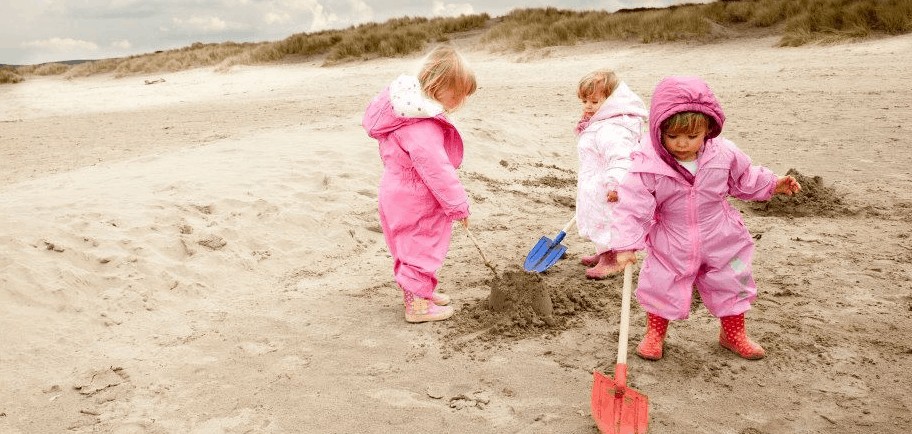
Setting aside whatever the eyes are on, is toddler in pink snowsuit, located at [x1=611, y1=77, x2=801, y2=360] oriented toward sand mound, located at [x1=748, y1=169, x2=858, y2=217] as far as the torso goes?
no

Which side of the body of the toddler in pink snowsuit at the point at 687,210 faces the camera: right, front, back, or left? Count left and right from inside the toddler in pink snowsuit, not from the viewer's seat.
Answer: front

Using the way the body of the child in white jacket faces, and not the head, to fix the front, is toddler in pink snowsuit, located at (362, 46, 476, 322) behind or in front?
in front

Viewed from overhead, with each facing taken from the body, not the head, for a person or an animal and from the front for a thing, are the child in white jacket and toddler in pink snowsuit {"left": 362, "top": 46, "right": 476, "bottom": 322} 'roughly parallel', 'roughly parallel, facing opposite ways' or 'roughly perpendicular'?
roughly parallel, facing opposite ways

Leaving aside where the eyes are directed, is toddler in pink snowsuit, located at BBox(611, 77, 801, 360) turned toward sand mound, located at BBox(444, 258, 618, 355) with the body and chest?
no

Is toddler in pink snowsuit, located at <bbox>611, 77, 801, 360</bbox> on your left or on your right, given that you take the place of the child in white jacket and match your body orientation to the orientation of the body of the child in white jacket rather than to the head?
on your left

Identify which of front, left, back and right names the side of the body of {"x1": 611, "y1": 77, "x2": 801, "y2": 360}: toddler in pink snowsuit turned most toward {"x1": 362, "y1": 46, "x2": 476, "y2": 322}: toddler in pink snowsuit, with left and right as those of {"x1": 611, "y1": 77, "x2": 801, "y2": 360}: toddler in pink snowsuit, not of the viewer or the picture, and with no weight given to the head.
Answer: right

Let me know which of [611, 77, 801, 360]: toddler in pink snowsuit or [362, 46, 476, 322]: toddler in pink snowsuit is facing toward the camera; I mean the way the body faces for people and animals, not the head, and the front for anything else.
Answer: [611, 77, 801, 360]: toddler in pink snowsuit
